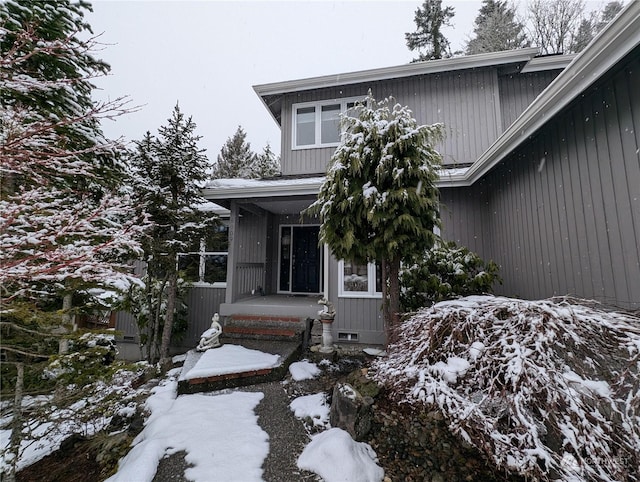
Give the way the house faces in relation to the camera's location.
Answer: facing the viewer

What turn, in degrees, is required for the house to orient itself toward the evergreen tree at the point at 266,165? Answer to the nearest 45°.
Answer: approximately 135° to its right

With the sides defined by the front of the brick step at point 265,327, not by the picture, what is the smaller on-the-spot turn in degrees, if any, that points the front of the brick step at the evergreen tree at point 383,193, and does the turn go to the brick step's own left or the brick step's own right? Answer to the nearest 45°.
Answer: approximately 45° to the brick step's own left

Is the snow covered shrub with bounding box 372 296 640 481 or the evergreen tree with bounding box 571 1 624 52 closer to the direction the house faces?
the snow covered shrub

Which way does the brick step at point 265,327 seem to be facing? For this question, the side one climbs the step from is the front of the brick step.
toward the camera

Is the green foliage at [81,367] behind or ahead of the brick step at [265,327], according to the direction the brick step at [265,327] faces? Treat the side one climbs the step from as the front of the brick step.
ahead

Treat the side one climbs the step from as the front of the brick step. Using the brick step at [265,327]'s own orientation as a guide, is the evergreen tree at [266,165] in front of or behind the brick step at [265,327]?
behind

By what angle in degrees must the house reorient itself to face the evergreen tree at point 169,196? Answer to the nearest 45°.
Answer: approximately 90° to its right

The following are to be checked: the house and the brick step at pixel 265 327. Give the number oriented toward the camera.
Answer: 2
